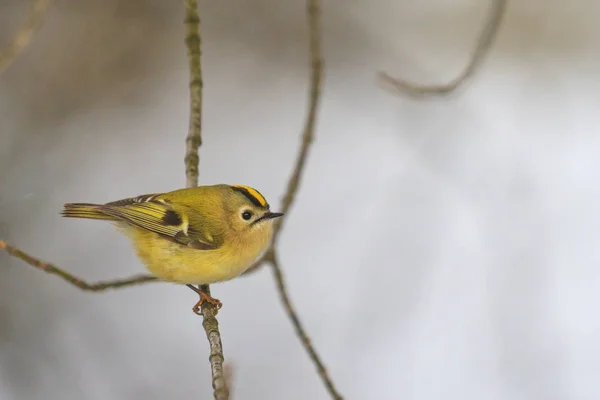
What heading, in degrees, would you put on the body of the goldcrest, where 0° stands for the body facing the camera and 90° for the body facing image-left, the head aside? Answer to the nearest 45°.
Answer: approximately 270°

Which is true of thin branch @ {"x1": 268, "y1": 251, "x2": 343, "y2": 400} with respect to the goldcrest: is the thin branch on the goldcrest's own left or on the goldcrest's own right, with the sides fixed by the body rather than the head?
on the goldcrest's own left

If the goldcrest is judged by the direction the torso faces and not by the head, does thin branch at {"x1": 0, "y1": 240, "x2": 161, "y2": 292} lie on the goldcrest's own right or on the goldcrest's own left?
on the goldcrest's own right
